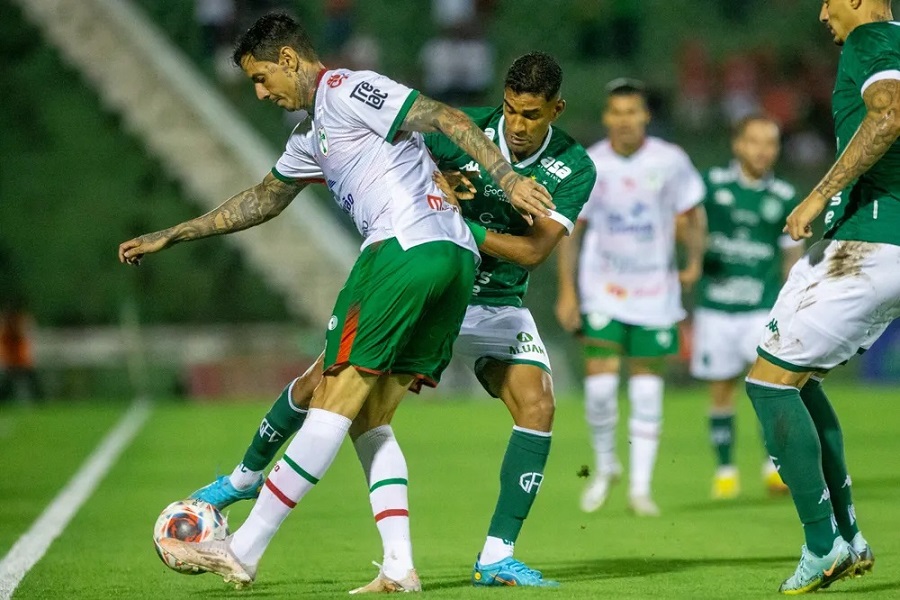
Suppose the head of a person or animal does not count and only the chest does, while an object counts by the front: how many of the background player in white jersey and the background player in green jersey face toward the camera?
2

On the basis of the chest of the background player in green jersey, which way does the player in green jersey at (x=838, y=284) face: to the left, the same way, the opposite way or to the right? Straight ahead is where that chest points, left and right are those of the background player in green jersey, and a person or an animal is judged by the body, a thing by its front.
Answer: to the right

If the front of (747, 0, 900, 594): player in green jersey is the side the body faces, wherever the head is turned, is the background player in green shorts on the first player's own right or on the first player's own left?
on the first player's own right

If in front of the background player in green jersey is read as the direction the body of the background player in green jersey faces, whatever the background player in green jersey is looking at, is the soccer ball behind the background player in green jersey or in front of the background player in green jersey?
in front

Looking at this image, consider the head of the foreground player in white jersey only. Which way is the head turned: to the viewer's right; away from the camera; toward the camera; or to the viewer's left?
to the viewer's left

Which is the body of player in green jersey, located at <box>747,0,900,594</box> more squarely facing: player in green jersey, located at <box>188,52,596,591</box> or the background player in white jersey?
the player in green jersey

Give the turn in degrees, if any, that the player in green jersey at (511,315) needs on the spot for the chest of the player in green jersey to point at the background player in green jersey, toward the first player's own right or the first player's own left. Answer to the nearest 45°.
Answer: approximately 180°

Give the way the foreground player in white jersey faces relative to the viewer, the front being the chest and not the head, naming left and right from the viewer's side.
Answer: facing to the left of the viewer

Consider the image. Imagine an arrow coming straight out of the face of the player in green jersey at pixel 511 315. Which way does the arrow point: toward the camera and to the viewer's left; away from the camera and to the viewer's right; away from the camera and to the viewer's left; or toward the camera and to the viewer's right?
toward the camera and to the viewer's left

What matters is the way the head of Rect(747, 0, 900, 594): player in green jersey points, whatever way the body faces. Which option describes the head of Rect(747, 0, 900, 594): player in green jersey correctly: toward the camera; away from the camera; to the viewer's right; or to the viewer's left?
to the viewer's left

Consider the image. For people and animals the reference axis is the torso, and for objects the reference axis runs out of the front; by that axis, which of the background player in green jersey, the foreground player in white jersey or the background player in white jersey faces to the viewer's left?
the foreground player in white jersey

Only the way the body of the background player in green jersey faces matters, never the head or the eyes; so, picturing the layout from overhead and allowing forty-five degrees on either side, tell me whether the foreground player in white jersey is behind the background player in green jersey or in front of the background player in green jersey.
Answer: in front

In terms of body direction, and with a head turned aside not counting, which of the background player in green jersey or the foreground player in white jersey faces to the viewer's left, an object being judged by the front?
the foreground player in white jersey
